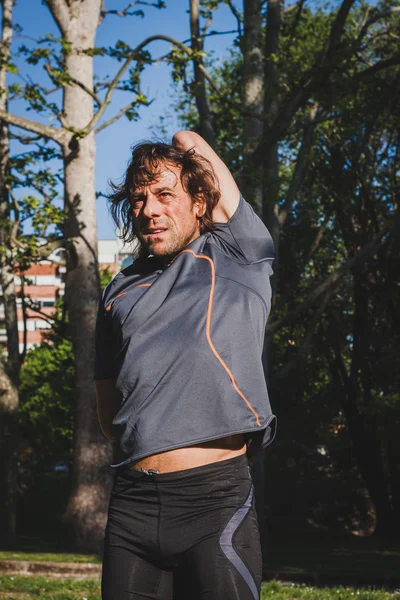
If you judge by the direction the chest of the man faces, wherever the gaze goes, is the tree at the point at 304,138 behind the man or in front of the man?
behind

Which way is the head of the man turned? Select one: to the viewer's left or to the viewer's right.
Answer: to the viewer's left

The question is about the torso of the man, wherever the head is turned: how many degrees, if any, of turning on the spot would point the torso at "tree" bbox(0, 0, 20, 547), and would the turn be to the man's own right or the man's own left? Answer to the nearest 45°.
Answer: approximately 135° to the man's own right

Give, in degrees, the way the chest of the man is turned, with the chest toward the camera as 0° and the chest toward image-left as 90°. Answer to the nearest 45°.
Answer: approximately 45°
